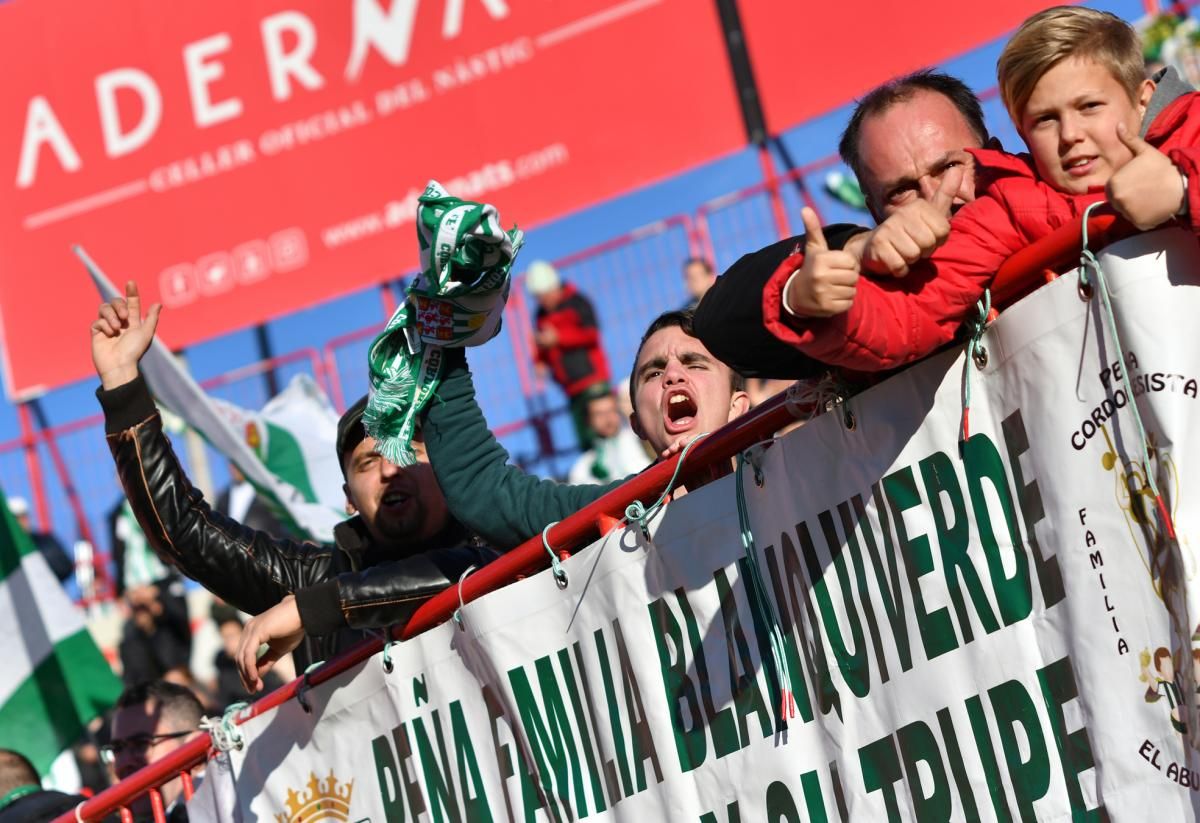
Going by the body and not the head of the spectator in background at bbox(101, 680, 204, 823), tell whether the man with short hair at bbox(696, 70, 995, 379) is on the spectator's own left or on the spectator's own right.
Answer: on the spectator's own left

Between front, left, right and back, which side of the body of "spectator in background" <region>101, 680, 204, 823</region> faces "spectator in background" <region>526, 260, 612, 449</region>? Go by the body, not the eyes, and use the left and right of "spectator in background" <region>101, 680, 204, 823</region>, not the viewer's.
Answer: back

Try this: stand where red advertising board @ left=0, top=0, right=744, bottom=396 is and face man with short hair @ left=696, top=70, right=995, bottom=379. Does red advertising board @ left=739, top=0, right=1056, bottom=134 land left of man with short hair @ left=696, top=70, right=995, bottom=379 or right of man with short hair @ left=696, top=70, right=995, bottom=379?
left

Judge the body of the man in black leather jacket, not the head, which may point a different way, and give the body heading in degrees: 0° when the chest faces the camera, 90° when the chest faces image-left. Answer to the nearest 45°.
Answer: approximately 0°

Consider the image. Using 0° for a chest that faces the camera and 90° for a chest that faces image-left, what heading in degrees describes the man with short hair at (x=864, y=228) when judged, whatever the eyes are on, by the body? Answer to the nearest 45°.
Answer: approximately 0°

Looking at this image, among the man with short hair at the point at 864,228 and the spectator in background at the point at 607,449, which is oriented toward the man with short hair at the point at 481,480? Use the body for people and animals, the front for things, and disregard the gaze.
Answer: the spectator in background

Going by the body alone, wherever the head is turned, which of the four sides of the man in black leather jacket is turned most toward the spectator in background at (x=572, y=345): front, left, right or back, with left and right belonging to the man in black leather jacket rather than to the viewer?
back

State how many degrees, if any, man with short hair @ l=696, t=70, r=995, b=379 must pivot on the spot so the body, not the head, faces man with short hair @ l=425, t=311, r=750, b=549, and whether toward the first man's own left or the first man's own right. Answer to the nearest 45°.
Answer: approximately 135° to the first man's own right
